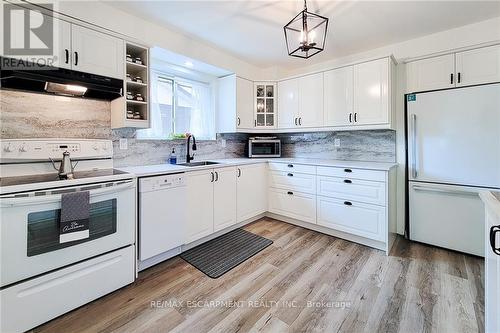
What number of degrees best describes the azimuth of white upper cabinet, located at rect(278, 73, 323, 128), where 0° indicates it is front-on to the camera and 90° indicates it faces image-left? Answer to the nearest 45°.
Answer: approximately 45°

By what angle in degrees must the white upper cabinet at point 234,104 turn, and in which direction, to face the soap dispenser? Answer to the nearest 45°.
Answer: approximately 90° to its right

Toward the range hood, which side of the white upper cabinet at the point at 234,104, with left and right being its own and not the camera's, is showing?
right
